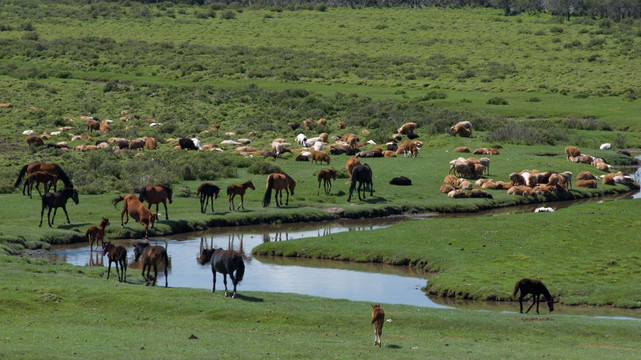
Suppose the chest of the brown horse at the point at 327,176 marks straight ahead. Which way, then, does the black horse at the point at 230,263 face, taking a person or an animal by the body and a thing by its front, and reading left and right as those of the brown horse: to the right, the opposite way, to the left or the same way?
the opposite way

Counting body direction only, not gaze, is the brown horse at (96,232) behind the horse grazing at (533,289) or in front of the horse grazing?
behind

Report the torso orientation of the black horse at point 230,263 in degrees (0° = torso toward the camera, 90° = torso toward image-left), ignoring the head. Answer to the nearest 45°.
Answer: approximately 135°

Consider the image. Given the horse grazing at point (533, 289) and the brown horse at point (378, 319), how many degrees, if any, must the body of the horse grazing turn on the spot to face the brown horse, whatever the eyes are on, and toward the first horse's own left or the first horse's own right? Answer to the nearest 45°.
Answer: approximately 135° to the first horse's own right
